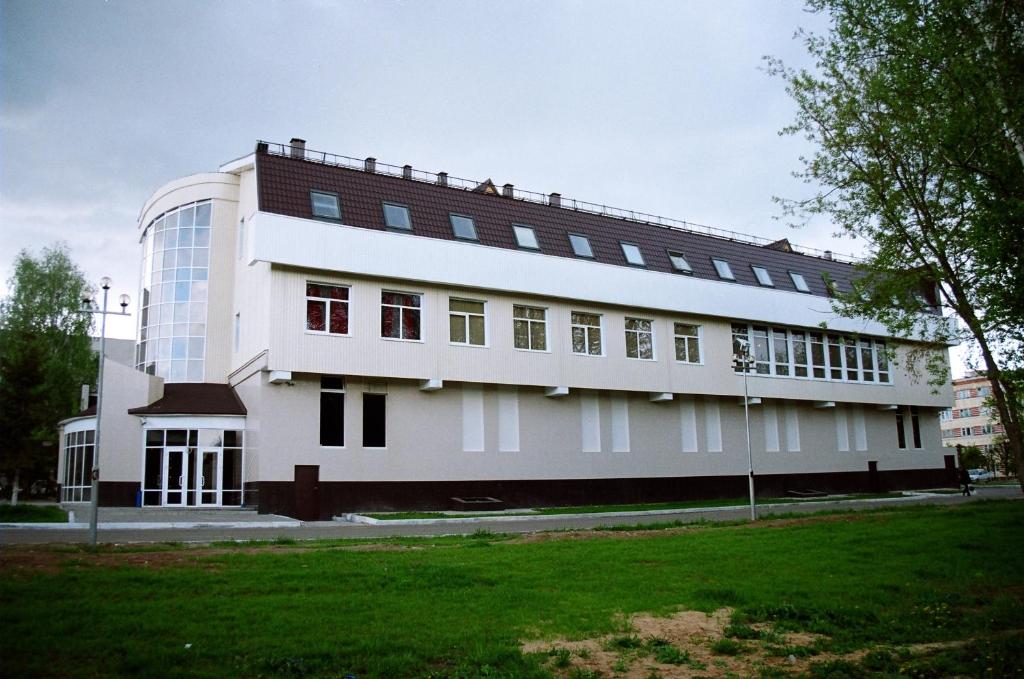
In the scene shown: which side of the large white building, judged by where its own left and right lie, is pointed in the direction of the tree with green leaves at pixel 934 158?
left

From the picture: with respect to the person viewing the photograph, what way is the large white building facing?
facing the viewer and to the left of the viewer

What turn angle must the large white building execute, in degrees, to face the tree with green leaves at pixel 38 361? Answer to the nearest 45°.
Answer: approximately 90° to its right
